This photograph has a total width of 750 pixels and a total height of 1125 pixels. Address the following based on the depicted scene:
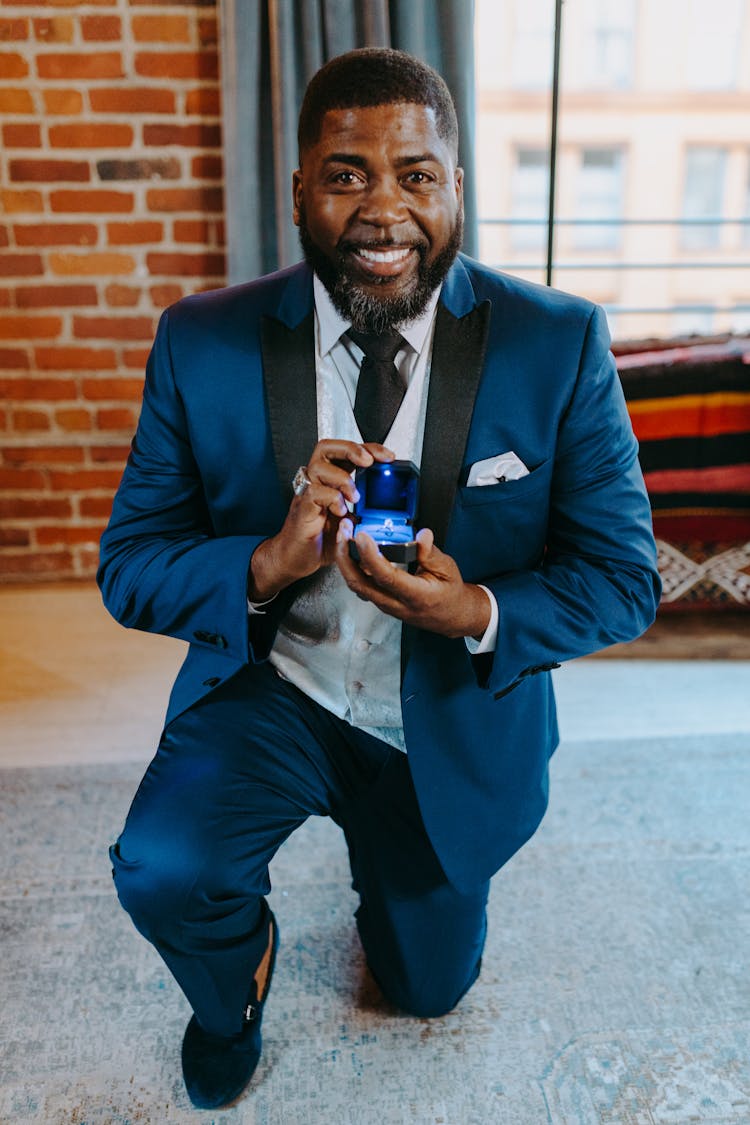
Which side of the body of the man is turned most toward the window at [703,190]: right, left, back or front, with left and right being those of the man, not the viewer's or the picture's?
back

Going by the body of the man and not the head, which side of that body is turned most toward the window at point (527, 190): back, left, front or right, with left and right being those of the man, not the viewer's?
back

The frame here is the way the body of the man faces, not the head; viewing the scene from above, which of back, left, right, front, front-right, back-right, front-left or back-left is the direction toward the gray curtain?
back

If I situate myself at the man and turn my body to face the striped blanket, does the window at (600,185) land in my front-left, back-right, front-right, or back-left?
front-left

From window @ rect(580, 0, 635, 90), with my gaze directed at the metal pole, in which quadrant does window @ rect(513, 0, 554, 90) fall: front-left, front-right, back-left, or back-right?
front-right

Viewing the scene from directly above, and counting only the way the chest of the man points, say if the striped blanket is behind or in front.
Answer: behind

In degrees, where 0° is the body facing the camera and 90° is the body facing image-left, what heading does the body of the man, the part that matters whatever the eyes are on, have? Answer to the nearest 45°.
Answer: approximately 0°

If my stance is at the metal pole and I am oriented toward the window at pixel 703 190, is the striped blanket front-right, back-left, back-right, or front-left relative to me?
back-right

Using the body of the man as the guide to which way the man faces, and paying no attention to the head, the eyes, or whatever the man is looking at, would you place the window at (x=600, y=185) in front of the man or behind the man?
behind

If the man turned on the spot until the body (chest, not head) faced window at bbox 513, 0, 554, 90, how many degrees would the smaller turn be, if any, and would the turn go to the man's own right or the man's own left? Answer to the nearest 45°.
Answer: approximately 180°
